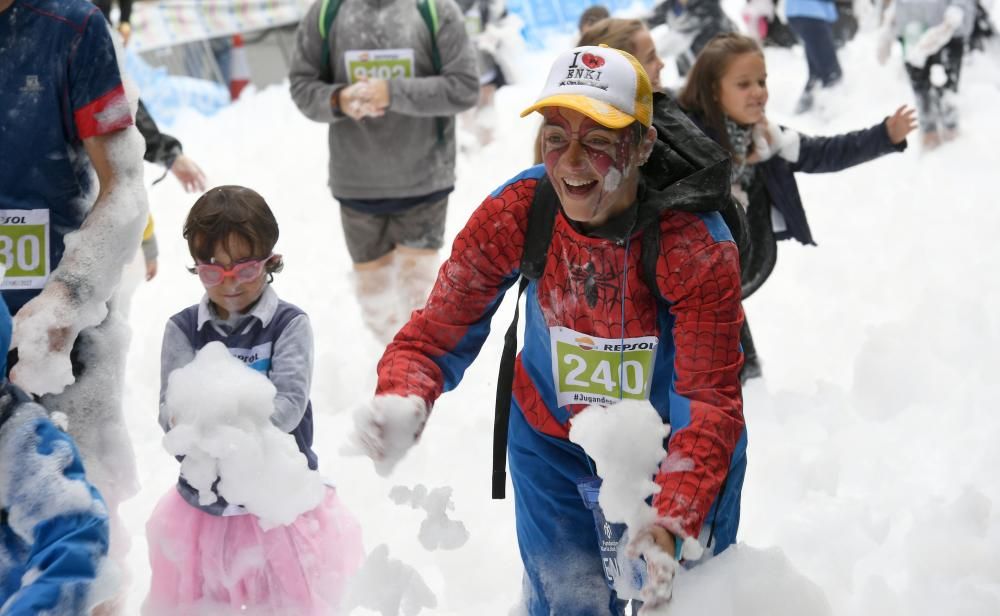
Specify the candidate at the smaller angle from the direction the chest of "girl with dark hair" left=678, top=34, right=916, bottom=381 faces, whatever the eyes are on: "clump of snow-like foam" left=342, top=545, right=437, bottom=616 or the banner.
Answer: the clump of snow-like foam

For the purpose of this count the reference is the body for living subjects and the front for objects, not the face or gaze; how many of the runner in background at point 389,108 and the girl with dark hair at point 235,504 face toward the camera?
2

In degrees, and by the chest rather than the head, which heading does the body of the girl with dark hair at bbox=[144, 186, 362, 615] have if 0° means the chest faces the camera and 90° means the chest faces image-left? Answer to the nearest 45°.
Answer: approximately 0°

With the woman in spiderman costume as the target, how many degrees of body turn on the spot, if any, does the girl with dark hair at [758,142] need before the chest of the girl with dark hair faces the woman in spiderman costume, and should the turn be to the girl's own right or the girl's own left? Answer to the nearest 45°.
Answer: approximately 45° to the girl's own right

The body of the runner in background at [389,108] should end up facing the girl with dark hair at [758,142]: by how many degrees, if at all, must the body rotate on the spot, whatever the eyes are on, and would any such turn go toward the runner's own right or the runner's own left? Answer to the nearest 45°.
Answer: approximately 45° to the runner's own left

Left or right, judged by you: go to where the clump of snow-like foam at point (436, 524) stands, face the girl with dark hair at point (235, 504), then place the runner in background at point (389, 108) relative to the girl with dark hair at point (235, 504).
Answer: right

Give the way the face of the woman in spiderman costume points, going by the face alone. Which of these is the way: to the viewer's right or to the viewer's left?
to the viewer's left

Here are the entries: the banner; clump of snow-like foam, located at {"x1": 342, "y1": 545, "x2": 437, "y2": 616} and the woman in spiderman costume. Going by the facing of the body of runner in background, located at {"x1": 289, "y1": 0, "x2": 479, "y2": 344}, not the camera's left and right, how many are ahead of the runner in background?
2

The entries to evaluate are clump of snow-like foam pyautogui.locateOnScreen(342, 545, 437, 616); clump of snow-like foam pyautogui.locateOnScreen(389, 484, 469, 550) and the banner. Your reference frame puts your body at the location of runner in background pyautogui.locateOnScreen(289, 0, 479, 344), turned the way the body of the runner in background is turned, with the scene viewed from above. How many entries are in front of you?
2

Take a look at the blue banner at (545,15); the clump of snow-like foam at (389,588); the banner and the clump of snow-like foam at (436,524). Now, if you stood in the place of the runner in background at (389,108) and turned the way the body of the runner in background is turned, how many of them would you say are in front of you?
2

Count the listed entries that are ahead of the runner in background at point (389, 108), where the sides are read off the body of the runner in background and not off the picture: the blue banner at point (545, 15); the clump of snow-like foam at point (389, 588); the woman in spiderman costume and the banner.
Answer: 2
